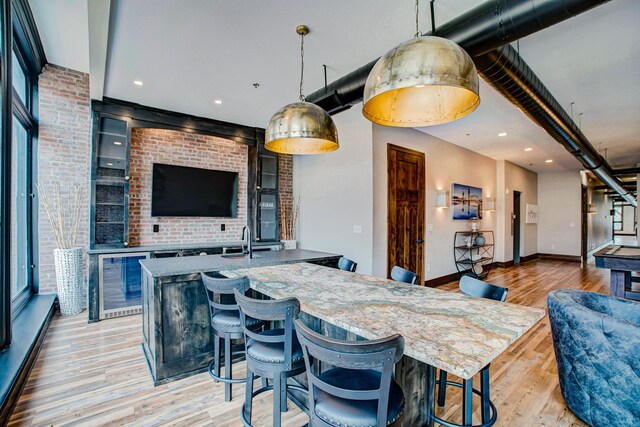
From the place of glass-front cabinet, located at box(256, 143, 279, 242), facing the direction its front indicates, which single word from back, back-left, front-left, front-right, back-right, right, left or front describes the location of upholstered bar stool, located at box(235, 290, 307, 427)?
front-right

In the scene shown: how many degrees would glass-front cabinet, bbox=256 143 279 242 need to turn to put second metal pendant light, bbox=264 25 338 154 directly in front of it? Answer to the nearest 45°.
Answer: approximately 45° to its right

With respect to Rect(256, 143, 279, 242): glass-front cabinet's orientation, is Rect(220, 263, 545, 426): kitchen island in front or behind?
in front

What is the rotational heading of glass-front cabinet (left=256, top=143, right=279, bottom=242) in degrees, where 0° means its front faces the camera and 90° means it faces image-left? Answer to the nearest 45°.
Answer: approximately 315°

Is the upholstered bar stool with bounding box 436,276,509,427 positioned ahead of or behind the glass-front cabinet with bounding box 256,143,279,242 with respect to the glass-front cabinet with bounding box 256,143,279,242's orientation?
ahead

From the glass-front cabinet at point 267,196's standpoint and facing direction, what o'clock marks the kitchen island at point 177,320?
The kitchen island is roughly at 2 o'clock from the glass-front cabinet.
